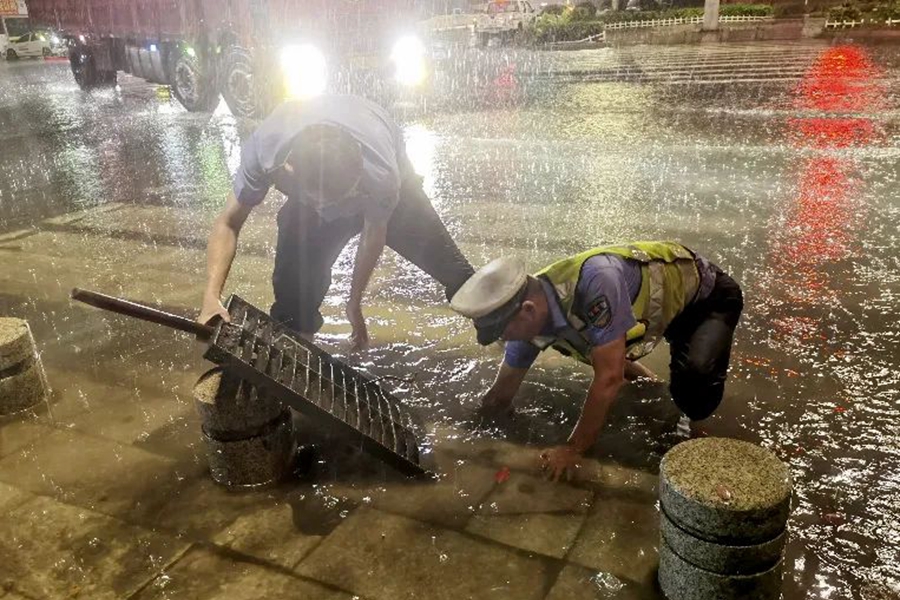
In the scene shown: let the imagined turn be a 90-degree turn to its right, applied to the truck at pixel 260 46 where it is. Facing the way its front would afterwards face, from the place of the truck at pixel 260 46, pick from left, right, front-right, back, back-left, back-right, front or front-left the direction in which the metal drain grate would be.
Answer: front-left

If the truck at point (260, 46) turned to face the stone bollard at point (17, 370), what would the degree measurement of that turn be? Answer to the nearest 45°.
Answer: approximately 45° to its right

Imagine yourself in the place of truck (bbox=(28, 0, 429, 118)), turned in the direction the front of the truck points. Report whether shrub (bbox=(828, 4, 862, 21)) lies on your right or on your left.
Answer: on your left

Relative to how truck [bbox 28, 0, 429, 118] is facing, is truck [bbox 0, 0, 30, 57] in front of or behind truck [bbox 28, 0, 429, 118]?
behind

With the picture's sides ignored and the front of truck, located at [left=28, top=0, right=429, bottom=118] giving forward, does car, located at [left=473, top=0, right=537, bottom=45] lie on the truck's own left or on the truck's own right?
on the truck's own left

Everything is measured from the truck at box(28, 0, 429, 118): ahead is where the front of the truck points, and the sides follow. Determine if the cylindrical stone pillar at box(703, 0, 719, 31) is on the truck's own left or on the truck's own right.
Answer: on the truck's own left

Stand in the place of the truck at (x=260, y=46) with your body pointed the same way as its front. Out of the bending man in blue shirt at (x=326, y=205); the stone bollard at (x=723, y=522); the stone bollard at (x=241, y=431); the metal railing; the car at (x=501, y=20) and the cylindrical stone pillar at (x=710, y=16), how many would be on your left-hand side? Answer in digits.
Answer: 3

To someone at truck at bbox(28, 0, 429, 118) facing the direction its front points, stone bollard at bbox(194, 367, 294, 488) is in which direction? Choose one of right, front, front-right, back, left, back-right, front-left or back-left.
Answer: front-right

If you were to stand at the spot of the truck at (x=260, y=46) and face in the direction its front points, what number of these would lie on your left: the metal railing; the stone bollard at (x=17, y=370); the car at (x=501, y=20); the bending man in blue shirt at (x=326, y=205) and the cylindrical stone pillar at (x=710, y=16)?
3

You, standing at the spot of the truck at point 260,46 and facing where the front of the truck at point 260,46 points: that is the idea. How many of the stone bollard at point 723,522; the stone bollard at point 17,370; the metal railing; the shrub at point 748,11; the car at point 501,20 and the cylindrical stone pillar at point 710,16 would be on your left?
4

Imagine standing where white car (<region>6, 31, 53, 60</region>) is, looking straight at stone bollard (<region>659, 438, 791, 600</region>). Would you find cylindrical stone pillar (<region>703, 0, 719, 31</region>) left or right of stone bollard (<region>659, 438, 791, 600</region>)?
left

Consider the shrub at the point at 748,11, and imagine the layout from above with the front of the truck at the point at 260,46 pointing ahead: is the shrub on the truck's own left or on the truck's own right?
on the truck's own left

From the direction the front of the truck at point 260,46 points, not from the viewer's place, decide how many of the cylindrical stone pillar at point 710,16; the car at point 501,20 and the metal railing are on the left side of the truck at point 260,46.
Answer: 3

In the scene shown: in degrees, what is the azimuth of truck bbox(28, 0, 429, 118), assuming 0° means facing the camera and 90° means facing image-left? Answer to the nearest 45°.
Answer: approximately 315°
